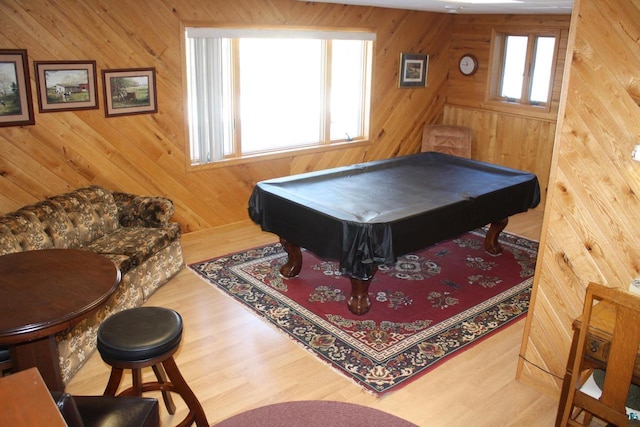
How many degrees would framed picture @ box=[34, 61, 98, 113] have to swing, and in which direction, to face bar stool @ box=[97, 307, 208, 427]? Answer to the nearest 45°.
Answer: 0° — it already faces it

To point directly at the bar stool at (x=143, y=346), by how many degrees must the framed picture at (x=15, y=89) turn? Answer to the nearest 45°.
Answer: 0° — it already faces it

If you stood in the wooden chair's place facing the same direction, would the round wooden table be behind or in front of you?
behind

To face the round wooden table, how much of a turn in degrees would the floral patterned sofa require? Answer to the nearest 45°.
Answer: approximately 45° to its right

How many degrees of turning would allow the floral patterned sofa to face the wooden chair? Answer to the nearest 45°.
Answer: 0° — it already faces it

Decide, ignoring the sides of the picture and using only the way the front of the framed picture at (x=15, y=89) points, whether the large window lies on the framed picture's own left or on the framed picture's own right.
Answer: on the framed picture's own left

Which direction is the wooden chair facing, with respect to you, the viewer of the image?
facing away from the viewer and to the right of the viewer

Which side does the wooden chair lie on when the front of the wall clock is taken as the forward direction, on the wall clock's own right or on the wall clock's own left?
on the wall clock's own left

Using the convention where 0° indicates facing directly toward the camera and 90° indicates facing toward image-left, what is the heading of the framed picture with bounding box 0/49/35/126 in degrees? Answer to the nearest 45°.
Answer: approximately 0°
